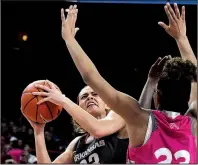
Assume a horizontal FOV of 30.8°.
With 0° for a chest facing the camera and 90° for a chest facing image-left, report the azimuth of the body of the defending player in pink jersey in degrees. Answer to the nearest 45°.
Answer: approximately 180°
